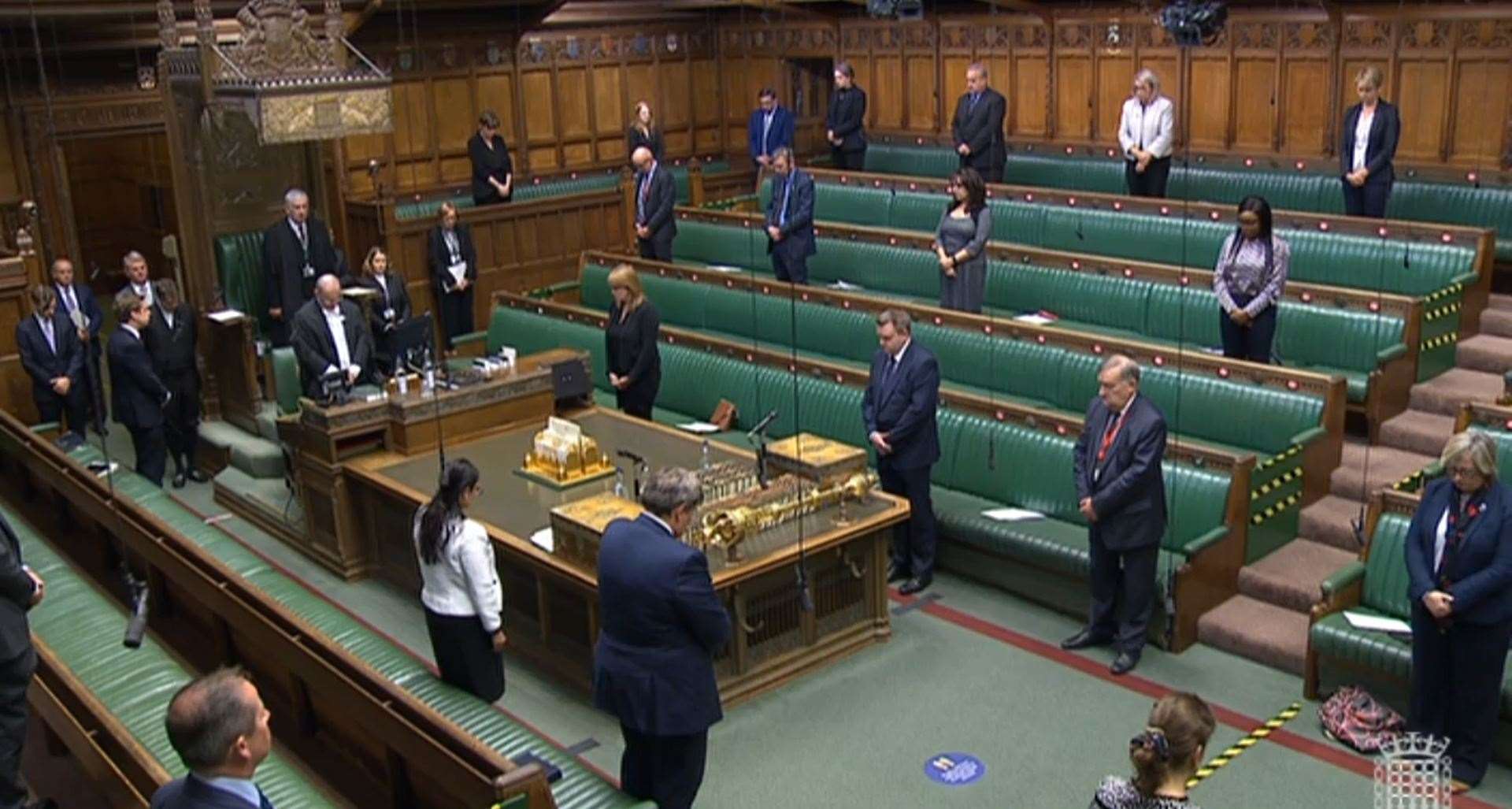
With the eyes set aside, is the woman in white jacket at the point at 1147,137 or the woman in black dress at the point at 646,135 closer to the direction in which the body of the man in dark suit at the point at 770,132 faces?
the woman in black dress

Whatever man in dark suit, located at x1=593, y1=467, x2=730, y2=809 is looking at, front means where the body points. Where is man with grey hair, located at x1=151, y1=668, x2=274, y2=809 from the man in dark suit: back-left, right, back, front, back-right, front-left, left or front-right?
back

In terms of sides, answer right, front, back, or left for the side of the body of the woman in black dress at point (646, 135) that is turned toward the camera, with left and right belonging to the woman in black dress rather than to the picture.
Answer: front

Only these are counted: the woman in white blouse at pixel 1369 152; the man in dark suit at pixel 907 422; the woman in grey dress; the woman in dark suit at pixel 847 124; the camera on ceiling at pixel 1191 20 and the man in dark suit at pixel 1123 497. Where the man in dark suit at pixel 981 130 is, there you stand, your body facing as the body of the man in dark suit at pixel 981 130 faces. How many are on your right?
1

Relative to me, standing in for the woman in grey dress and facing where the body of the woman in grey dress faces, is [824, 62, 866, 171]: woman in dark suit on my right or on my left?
on my right

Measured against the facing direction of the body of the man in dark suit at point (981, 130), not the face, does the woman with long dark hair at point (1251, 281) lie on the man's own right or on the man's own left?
on the man's own left

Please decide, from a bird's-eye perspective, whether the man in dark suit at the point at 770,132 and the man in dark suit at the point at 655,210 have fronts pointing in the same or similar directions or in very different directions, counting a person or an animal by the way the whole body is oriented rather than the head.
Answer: same or similar directions

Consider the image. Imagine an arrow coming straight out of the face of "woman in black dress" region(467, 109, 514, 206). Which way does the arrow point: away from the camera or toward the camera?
toward the camera

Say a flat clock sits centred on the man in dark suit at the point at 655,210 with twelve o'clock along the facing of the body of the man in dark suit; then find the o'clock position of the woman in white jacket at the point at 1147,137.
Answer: The woman in white jacket is roughly at 8 o'clock from the man in dark suit.

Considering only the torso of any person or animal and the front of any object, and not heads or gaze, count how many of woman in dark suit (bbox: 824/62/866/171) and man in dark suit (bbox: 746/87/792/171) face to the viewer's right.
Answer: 0

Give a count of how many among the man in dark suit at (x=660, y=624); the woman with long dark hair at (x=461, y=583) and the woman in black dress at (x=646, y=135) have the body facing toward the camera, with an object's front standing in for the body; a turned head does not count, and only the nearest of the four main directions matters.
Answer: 1

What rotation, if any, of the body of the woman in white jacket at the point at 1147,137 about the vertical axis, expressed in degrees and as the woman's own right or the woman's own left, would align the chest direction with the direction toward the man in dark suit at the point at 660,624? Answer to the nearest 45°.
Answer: approximately 45° to the woman's own left

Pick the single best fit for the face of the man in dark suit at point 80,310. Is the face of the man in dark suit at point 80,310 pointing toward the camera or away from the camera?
toward the camera

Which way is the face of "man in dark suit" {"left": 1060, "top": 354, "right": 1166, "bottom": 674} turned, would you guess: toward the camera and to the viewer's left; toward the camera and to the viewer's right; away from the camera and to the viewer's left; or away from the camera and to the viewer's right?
toward the camera and to the viewer's left

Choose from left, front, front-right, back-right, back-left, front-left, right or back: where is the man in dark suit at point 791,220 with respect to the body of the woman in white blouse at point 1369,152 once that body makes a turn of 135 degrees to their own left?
back

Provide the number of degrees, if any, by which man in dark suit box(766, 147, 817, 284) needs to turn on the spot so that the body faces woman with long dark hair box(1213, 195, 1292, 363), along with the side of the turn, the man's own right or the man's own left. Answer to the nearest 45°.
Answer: approximately 90° to the man's own left
